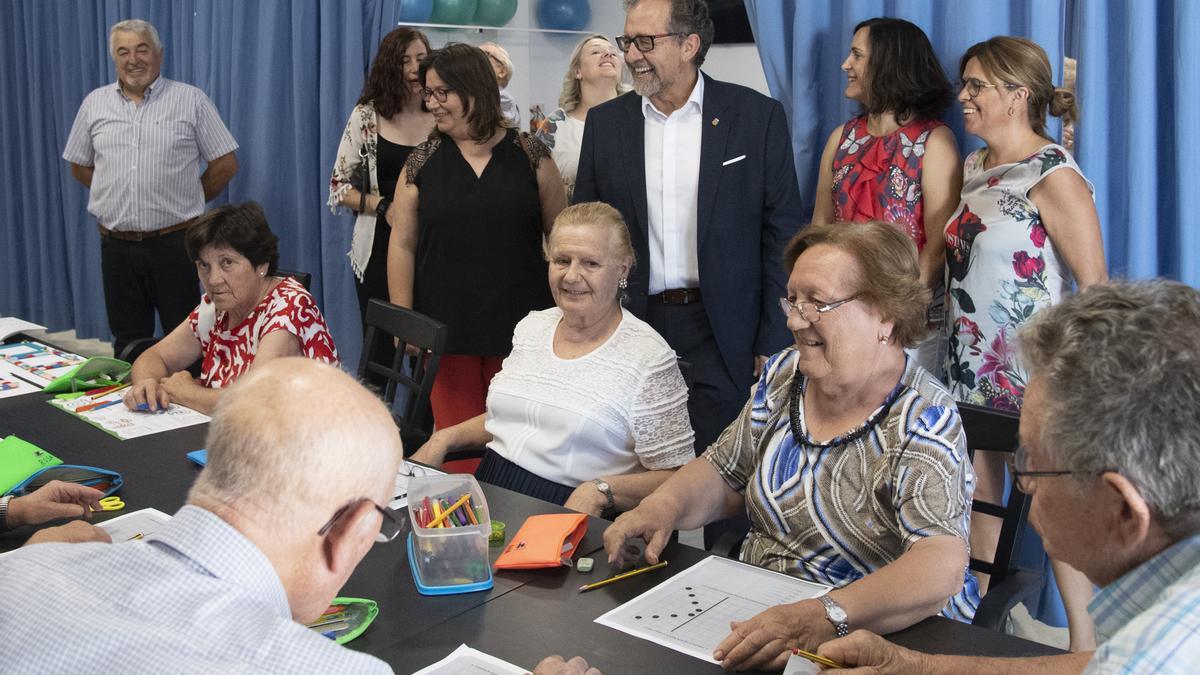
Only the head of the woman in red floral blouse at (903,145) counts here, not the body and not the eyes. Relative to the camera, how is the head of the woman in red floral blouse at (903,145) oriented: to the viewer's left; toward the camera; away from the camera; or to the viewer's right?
to the viewer's left

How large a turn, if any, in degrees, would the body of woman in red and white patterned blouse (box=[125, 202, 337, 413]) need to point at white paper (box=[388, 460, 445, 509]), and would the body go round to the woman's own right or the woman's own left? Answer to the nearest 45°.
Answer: approximately 45° to the woman's own left

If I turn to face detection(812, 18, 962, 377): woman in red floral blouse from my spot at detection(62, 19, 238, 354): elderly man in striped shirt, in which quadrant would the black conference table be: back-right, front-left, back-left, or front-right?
front-right

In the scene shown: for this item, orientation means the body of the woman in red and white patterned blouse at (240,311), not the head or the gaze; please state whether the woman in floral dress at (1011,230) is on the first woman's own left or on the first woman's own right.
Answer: on the first woman's own left

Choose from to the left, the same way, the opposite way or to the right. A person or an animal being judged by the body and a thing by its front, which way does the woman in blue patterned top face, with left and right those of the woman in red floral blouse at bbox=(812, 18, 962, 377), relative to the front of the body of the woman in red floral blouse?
the same way

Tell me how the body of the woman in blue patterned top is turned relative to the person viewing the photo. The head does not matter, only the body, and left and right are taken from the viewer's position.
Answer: facing the viewer and to the left of the viewer

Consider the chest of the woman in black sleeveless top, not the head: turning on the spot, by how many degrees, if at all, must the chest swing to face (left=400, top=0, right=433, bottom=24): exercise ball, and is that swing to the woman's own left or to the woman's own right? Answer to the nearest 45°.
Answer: approximately 180°

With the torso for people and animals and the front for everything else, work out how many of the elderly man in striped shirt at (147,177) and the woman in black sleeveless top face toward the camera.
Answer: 2

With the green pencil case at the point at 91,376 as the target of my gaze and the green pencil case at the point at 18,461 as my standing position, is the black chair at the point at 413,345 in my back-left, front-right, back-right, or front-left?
front-right

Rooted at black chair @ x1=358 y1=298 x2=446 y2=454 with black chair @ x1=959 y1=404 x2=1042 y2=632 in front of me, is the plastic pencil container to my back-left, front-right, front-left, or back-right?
front-right

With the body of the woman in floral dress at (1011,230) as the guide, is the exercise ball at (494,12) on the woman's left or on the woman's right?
on the woman's right

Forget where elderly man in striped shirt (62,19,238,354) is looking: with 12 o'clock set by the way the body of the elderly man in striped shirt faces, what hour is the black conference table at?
The black conference table is roughly at 12 o'clock from the elderly man in striped shirt.

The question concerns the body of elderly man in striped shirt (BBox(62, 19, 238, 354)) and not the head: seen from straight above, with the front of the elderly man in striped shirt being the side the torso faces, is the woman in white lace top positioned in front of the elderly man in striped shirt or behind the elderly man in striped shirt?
in front

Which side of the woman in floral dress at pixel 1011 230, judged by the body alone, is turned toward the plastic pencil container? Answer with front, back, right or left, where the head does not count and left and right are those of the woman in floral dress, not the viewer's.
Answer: front

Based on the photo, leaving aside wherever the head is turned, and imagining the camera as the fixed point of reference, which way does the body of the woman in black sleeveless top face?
toward the camera

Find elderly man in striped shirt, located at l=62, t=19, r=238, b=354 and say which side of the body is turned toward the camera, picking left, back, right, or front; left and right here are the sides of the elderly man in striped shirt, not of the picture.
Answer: front

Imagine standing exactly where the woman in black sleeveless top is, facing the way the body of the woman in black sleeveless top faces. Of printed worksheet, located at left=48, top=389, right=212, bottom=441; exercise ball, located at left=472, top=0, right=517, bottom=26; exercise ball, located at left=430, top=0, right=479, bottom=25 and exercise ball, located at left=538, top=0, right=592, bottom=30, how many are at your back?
3
